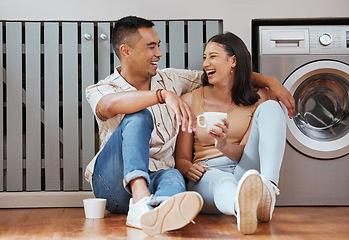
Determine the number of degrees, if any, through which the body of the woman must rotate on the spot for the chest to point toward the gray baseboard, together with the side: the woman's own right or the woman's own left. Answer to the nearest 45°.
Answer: approximately 90° to the woman's own right

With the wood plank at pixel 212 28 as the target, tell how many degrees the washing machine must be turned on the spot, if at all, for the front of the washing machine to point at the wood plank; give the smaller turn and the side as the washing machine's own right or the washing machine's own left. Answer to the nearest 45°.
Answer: approximately 90° to the washing machine's own right

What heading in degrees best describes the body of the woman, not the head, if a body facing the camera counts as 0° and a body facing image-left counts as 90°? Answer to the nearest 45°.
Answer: approximately 0°

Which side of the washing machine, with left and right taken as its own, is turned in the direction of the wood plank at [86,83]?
right

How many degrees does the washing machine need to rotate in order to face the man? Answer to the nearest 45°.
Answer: approximately 45° to its right

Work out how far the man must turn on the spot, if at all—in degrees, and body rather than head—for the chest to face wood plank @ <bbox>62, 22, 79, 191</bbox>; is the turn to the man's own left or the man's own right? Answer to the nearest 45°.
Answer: approximately 180°

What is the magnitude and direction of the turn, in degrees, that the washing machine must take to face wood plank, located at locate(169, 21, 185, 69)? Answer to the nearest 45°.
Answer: approximately 90° to its right

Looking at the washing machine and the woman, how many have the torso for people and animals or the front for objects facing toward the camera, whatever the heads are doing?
2
